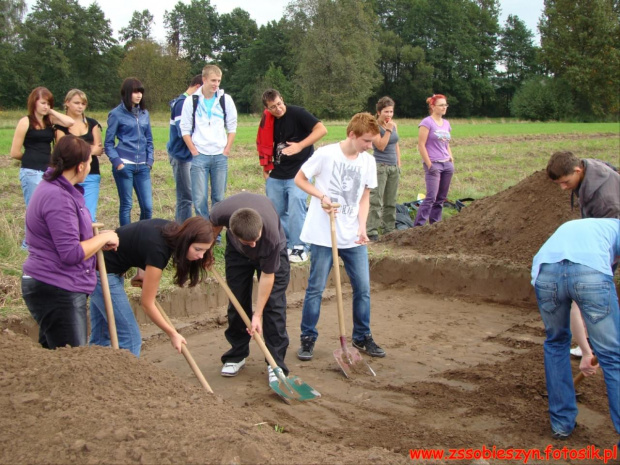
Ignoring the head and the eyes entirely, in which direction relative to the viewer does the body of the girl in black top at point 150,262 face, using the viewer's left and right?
facing to the right of the viewer

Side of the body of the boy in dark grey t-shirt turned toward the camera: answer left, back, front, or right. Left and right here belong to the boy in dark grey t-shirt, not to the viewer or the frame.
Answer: front

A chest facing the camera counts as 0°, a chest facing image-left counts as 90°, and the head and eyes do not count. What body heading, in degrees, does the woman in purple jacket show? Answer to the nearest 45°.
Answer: approximately 270°

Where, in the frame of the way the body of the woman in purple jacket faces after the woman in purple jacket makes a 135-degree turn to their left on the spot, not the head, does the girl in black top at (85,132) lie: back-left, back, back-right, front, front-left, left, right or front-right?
front-right

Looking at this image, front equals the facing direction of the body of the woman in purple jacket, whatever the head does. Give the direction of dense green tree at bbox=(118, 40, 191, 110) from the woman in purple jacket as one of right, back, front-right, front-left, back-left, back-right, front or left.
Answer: left

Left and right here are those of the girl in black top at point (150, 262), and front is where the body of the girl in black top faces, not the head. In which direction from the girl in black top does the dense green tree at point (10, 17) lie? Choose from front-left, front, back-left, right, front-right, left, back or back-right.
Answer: left

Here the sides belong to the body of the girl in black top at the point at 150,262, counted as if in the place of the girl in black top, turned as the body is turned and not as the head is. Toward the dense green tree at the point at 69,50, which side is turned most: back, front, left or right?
left

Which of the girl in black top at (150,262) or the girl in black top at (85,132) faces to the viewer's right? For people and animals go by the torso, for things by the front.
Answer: the girl in black top at (150,262)

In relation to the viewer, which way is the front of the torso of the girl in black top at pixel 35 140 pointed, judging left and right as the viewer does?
facing the viewer and to the right of the viewer

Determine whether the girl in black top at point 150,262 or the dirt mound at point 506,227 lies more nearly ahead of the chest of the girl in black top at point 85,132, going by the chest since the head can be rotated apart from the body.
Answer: the girl in black top

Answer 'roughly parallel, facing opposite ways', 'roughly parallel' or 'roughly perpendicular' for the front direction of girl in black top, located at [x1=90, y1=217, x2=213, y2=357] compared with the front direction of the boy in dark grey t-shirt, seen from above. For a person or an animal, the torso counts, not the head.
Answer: roughly perpendicular

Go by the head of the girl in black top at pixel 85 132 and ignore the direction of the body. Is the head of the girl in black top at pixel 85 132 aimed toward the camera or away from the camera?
toward the camera

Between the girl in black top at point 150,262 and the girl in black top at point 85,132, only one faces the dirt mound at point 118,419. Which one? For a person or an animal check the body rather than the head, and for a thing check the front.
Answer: the girl in black top at point 85,132

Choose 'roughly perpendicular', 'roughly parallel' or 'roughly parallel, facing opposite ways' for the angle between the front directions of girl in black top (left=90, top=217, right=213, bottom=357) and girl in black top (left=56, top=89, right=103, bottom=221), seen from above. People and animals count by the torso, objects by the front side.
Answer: roughly perpendicular

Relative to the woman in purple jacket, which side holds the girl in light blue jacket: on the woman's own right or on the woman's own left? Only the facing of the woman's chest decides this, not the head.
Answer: on the woman's own left
